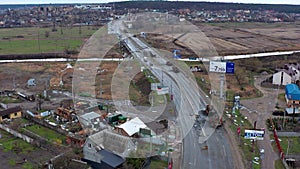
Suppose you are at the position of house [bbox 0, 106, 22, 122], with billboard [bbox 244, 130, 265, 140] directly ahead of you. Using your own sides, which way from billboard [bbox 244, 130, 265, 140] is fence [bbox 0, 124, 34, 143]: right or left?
right

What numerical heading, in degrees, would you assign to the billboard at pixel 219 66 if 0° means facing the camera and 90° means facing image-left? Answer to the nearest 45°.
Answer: approximately 0°

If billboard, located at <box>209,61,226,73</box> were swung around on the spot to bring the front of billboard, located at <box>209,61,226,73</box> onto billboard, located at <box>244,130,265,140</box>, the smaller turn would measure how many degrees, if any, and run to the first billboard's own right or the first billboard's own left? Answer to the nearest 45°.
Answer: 0° — it already faces it

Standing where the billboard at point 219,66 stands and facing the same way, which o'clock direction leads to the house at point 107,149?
The house is roughly at 1 o'clock from the billboard.

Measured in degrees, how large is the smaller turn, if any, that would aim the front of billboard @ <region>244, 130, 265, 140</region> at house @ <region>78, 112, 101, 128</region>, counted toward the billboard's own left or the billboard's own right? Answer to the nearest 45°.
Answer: approximately 90° to the billboard's own right

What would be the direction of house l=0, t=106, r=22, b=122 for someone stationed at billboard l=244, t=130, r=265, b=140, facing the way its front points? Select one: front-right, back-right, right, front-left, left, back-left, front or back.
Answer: right

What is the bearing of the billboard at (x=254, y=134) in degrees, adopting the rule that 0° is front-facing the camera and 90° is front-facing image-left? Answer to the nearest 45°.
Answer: approximately 0°
